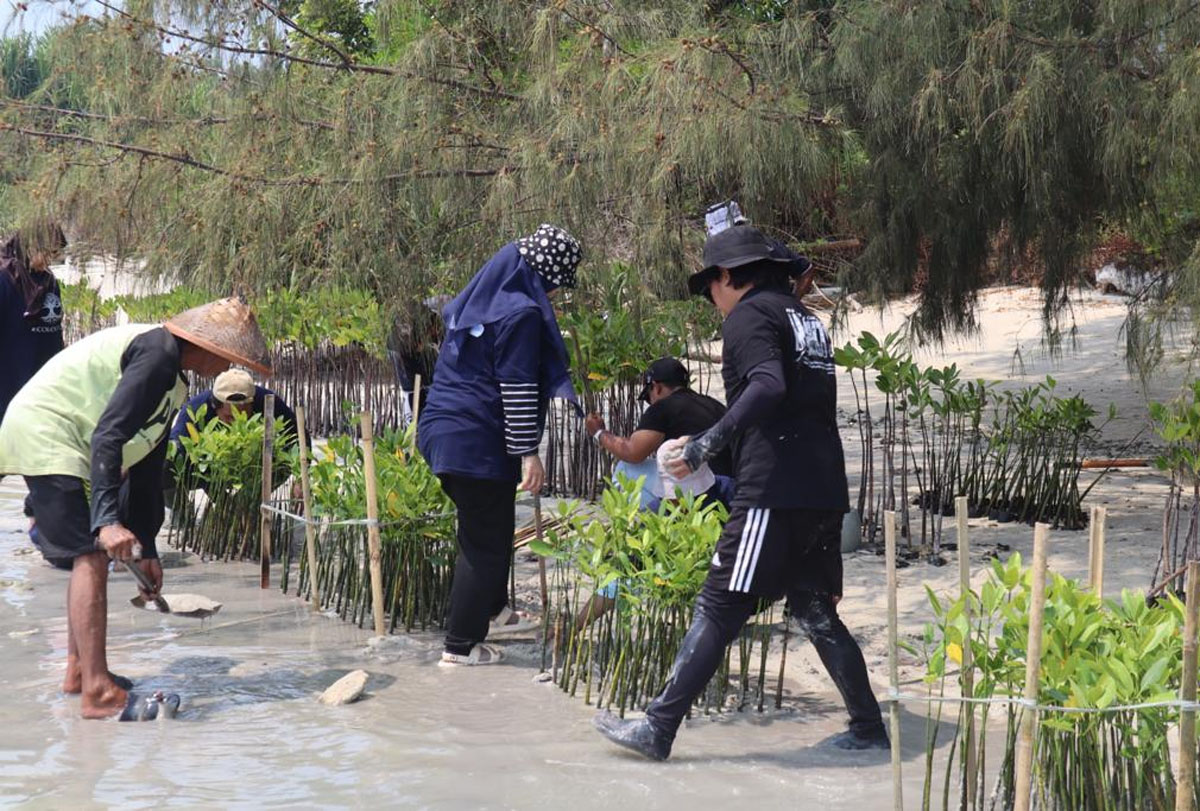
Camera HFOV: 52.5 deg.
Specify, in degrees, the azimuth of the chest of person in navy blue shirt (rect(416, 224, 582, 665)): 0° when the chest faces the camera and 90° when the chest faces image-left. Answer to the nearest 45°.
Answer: approximately 270°

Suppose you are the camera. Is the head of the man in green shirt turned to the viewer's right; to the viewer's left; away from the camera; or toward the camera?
to the viewer's right

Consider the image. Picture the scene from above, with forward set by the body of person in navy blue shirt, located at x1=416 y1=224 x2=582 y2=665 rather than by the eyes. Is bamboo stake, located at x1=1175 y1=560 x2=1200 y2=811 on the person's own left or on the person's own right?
on the person's own right

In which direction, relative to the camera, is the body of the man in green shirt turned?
to the viewer's right

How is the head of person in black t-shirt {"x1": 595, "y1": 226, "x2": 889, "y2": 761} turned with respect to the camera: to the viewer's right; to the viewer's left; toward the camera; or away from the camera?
to the viewer's left

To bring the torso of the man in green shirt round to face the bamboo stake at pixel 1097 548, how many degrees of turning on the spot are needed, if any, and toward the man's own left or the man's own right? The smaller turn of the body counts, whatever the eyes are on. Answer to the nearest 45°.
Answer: approximately 45° to the man's own right

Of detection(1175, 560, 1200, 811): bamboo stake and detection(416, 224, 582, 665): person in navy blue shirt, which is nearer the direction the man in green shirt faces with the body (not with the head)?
the person in navy blue shirt

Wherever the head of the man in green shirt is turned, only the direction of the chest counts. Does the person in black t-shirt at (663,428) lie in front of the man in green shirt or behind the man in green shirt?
in front

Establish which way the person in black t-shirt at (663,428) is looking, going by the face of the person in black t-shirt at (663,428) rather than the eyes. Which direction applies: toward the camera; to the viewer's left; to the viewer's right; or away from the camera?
to the viewer's left
